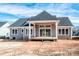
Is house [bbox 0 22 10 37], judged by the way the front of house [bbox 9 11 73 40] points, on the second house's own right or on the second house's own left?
on the second house's own right

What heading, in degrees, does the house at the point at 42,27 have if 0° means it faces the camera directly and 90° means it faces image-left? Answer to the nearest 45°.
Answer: approximately 0°

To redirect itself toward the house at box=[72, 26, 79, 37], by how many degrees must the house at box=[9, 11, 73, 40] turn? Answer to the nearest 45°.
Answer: approximately 90° to its left
